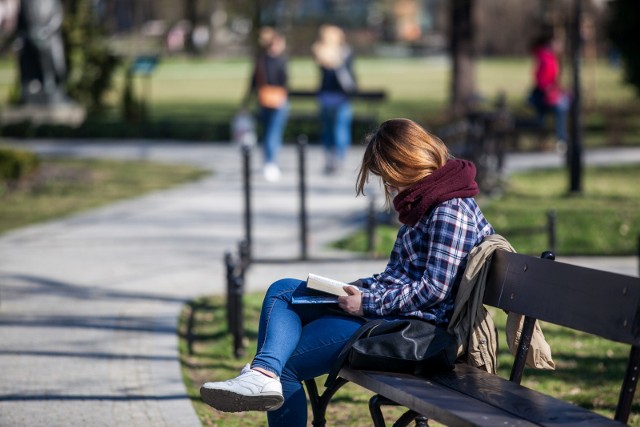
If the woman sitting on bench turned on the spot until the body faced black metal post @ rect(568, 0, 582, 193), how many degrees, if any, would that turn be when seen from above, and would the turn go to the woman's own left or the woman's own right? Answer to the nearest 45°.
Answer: approximately 90° to the woman's own right

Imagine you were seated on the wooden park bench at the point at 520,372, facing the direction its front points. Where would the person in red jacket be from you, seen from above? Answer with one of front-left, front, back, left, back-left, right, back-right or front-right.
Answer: back-right

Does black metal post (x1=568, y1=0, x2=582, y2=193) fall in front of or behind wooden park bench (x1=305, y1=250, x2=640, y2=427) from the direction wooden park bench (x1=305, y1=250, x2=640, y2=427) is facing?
behind

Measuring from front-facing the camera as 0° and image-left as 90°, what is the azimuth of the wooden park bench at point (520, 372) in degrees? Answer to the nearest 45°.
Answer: approximately 45°

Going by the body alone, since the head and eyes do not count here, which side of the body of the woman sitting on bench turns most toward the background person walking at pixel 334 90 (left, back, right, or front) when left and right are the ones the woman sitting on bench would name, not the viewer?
right

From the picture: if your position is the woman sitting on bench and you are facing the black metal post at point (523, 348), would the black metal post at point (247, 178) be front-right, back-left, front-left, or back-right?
back-left

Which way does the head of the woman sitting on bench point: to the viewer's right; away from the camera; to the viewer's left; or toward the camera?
to the viewer's left

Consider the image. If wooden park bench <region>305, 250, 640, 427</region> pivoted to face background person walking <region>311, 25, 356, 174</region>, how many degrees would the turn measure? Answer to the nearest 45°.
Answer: approximately 135° to its right

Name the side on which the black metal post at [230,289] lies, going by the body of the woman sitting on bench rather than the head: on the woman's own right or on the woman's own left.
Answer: on the woman's own right

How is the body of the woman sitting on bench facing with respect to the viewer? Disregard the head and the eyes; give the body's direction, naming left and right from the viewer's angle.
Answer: facing to the left of the viewer
